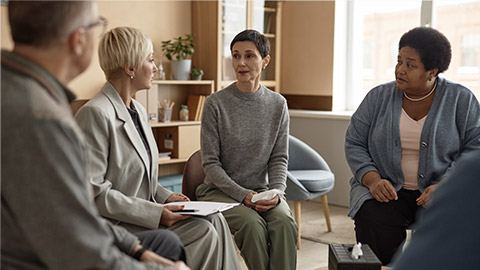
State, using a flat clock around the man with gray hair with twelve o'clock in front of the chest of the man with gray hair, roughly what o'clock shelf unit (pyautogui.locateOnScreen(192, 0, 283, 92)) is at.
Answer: The shelf unit is roughly at 11 o'clock from the man with gray hair.

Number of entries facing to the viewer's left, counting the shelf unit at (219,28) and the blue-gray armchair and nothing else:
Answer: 0

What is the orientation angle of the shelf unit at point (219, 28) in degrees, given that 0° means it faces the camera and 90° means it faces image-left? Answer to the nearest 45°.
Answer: approximately 315°

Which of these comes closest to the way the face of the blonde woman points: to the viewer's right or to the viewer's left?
to the viewer's right

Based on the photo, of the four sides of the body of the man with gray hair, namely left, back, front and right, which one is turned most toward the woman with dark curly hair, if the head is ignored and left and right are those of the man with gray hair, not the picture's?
front

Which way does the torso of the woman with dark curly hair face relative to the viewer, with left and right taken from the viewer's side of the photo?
facing the viewer and to the left of the viewer

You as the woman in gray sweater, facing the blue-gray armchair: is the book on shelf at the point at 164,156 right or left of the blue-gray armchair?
left
